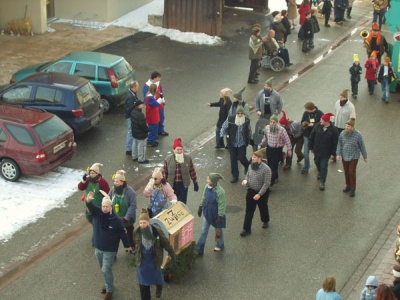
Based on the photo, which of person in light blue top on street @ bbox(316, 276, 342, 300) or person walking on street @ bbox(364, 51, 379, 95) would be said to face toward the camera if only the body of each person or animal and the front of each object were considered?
person walking on street @ bbox(364, 51, 379, 95)

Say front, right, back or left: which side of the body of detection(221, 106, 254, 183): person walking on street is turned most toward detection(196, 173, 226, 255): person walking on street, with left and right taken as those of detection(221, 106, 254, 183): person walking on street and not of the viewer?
front

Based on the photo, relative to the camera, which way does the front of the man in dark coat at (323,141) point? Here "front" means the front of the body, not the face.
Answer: toward the camera

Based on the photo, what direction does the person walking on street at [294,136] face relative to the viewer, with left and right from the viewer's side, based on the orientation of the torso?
facing the viewer and to the left of the viewer

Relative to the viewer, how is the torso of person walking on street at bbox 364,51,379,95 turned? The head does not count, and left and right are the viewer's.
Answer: facing the viewer

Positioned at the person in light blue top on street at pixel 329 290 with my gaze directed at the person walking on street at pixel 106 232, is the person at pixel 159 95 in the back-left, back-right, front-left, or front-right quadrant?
front-right

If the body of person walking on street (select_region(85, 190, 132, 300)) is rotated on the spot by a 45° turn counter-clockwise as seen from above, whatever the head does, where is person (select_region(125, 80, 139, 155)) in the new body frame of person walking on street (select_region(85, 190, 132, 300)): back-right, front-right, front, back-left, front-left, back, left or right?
back-left

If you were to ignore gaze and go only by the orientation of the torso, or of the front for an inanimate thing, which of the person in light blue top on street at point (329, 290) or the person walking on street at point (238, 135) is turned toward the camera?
the person walking on street at point (238, 135)

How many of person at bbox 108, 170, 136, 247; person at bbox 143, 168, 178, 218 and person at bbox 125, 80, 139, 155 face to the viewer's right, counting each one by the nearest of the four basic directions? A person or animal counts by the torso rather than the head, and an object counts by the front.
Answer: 1

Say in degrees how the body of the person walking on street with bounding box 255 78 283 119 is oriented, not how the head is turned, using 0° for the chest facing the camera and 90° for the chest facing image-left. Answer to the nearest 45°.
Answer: approximately 0°

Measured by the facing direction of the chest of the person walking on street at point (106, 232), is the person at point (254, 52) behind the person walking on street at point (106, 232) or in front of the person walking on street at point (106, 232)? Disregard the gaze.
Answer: behind

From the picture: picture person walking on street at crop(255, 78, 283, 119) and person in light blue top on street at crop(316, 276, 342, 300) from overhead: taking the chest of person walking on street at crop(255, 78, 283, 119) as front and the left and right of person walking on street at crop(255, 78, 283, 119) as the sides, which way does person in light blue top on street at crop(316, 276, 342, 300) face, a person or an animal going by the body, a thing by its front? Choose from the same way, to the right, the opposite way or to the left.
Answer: the opposite way

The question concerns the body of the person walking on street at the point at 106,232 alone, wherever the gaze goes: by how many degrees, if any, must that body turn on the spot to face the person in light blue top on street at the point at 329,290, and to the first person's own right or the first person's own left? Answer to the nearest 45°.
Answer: approximately 45° to the first person's own left

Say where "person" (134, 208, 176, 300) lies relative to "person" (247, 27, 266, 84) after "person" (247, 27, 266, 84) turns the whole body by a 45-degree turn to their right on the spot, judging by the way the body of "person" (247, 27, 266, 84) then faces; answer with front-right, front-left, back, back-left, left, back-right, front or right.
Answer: front-right

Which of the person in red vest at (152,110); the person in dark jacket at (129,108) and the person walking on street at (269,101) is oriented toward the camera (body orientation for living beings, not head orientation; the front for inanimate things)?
the person walking on street at (269,101)

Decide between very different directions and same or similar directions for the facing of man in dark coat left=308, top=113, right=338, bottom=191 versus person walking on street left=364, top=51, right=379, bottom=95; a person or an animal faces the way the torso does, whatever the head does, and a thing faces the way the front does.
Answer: same or similar directions

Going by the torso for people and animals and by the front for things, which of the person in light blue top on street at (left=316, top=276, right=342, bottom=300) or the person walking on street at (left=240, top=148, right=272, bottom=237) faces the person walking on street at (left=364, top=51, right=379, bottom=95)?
the person in light blue top on street at (left=316, top=276, right=342, bottom=300)

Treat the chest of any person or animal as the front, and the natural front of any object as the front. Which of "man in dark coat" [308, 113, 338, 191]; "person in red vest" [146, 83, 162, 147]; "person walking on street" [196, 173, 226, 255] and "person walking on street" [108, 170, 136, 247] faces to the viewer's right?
"person in red vest" [146, 83, 162, 147]

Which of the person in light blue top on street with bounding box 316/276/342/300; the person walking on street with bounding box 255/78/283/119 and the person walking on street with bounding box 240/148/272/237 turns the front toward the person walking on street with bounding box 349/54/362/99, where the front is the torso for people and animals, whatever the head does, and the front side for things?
the person in light blue top on street with bounding box 316/276/342/300
